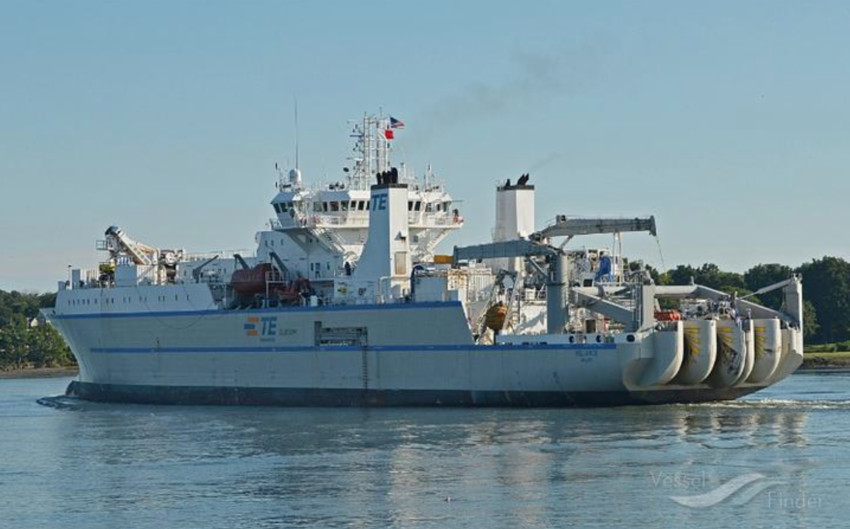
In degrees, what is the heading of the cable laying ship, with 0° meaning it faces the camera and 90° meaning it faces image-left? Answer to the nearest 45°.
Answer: approximately 135°
